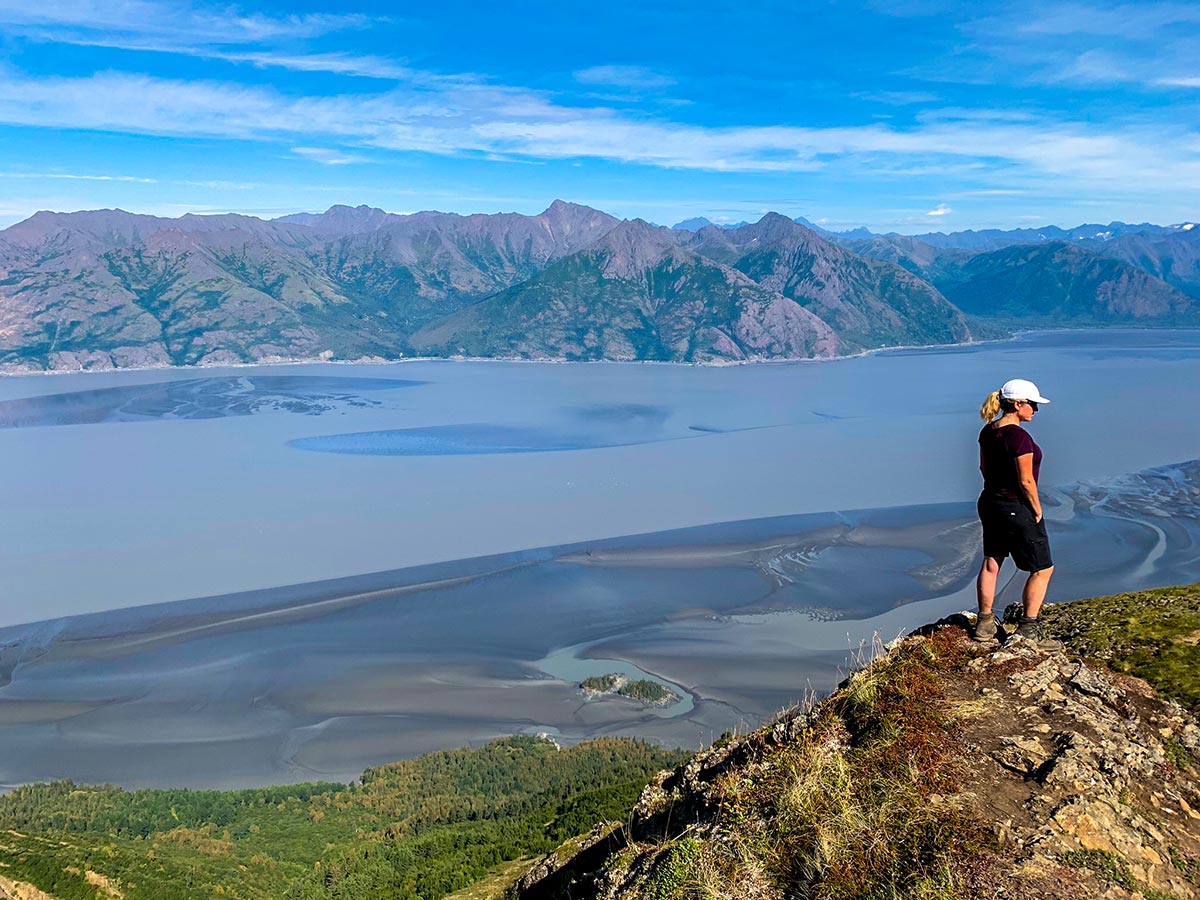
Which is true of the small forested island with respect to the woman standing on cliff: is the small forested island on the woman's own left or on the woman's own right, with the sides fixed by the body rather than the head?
on the woman's own left

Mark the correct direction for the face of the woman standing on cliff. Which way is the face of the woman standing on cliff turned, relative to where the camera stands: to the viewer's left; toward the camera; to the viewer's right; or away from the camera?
to the viewer's right

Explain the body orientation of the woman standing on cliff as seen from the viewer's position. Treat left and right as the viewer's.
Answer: facing away from the viewer and to the right of the viewer
